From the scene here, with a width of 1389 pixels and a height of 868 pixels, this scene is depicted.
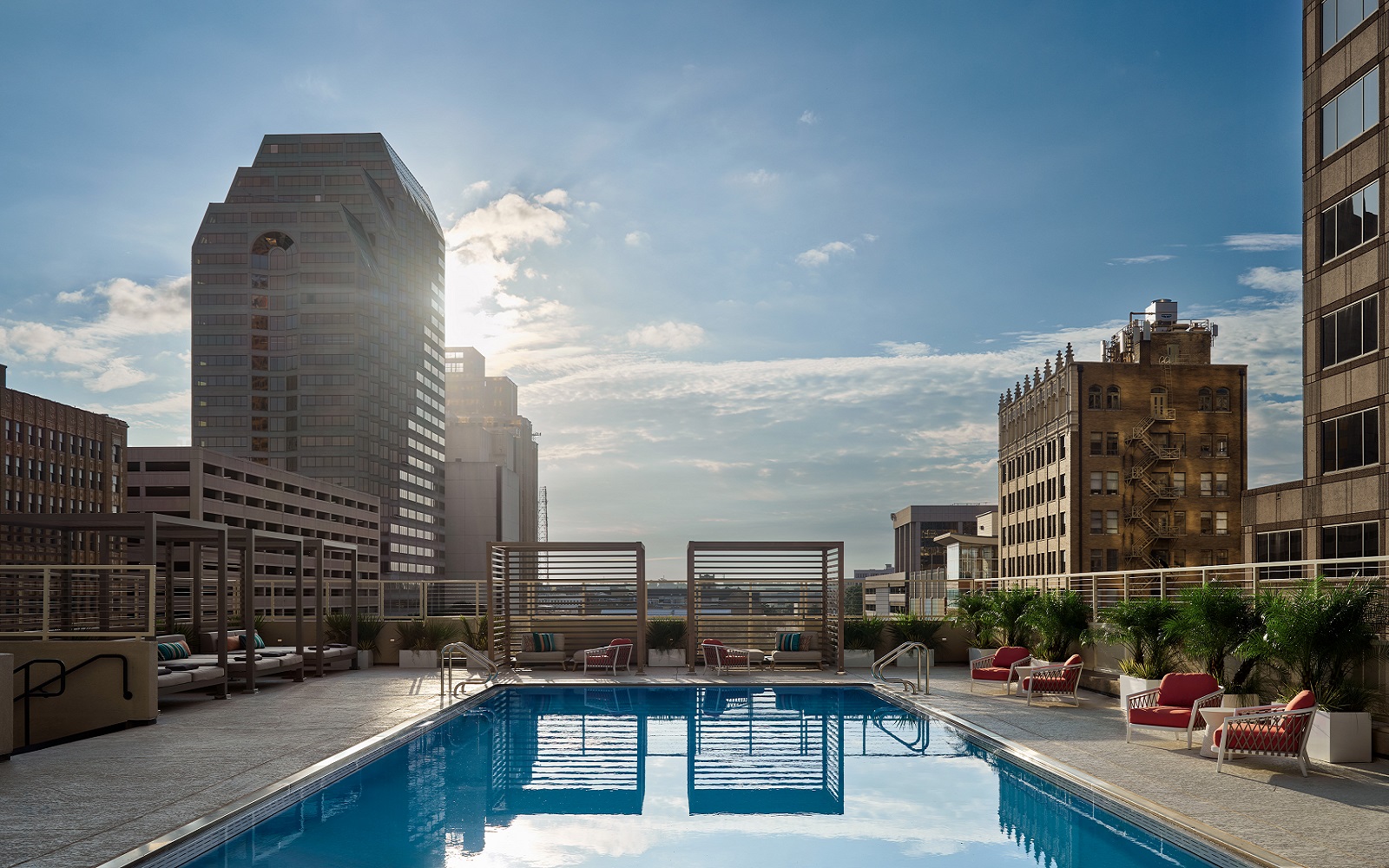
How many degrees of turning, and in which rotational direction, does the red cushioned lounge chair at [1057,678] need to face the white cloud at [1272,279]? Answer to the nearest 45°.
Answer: approximately 90° to its right

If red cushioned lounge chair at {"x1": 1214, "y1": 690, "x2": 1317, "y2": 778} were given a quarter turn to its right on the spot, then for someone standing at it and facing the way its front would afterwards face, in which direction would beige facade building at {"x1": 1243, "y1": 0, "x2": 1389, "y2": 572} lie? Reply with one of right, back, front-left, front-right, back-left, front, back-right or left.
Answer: front

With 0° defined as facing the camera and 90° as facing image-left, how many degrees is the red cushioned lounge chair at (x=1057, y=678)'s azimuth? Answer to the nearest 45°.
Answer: approximately 90°

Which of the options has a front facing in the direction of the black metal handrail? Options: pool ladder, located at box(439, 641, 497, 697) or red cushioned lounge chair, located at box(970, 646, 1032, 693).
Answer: the red cushioned lounge chair

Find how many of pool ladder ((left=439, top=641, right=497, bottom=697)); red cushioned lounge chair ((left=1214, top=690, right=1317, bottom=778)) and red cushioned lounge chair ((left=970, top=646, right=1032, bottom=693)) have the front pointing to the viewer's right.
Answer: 1

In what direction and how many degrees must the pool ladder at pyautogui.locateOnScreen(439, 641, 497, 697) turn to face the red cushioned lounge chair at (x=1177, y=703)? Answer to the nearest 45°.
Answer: approximately 45° to its right

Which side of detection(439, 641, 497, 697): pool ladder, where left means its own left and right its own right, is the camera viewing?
right

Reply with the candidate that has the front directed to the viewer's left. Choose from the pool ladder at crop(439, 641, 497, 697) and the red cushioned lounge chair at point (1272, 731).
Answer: the red cushioned lounge chair

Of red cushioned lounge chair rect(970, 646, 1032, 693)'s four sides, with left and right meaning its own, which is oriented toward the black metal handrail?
front

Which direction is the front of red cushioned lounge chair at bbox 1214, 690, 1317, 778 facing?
to the viewer's left

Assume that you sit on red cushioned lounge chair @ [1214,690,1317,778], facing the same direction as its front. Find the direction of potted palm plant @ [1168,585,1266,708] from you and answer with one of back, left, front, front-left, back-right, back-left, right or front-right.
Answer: right
